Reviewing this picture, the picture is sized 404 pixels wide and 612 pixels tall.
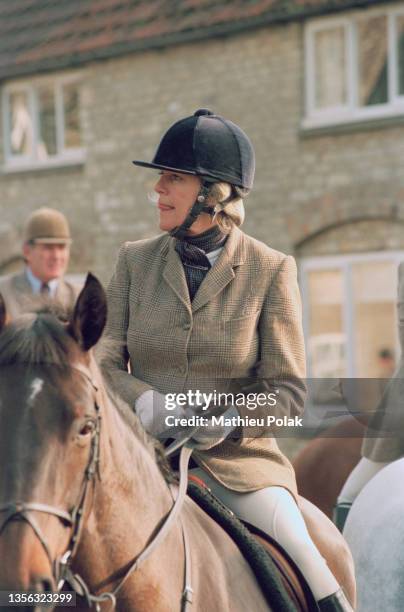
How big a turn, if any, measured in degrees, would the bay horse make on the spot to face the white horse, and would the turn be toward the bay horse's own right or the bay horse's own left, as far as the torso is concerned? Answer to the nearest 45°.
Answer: approximately 180°

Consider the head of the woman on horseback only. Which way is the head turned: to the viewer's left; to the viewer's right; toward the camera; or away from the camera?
to the viewer's left

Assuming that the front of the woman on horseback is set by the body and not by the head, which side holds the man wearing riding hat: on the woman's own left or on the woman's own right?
on the woman's own right

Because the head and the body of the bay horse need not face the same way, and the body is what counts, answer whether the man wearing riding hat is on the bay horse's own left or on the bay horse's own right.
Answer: on the bay horse's own right
